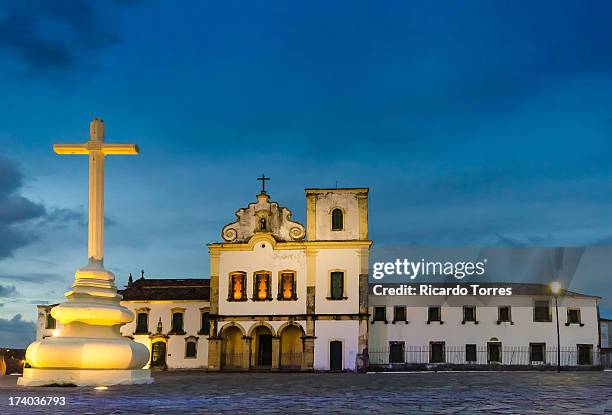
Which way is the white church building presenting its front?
toward the camera

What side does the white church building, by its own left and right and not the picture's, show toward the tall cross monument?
front
